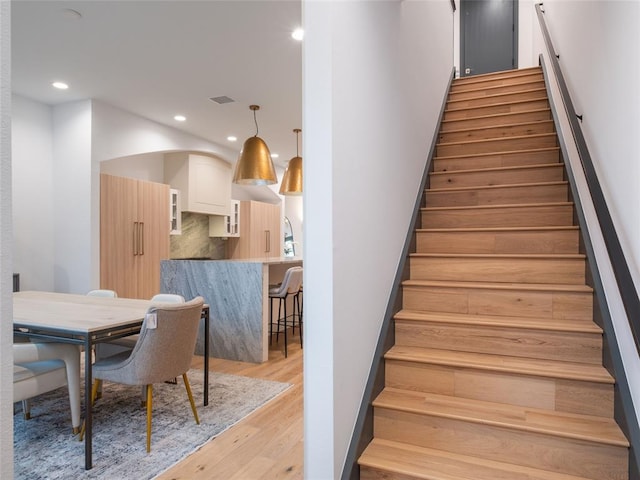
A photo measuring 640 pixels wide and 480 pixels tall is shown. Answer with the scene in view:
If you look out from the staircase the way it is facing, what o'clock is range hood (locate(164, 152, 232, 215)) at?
The range hood is roughly at 4 o'clock from the staircase.

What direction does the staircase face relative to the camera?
toward the camera

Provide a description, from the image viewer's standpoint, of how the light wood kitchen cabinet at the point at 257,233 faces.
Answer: facing the viewer and to the right of the viewer

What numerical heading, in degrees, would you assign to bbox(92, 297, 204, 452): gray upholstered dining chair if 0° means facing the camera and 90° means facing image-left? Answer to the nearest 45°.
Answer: approximately 135°

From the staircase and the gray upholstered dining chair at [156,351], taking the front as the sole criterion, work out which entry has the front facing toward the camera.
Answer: the staircase

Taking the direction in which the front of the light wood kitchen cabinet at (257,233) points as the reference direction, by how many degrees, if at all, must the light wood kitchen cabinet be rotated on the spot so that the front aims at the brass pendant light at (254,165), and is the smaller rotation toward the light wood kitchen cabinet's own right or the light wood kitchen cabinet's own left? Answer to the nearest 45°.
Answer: approximately 45° to the light wood kitchen cabinet's own right

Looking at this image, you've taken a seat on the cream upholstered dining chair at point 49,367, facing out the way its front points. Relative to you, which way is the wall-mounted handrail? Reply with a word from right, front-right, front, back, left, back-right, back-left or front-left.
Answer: front-right

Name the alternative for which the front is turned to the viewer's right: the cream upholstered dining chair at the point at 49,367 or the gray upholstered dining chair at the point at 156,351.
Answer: the cream upholstered dining chair at the point at 49,367

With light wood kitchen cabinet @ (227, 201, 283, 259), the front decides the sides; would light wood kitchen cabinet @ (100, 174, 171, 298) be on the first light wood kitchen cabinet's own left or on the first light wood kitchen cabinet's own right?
on the first light wood kitchen cabinet's own right

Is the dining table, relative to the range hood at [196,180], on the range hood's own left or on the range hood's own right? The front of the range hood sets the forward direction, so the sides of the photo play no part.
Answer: on the range hood's own right
